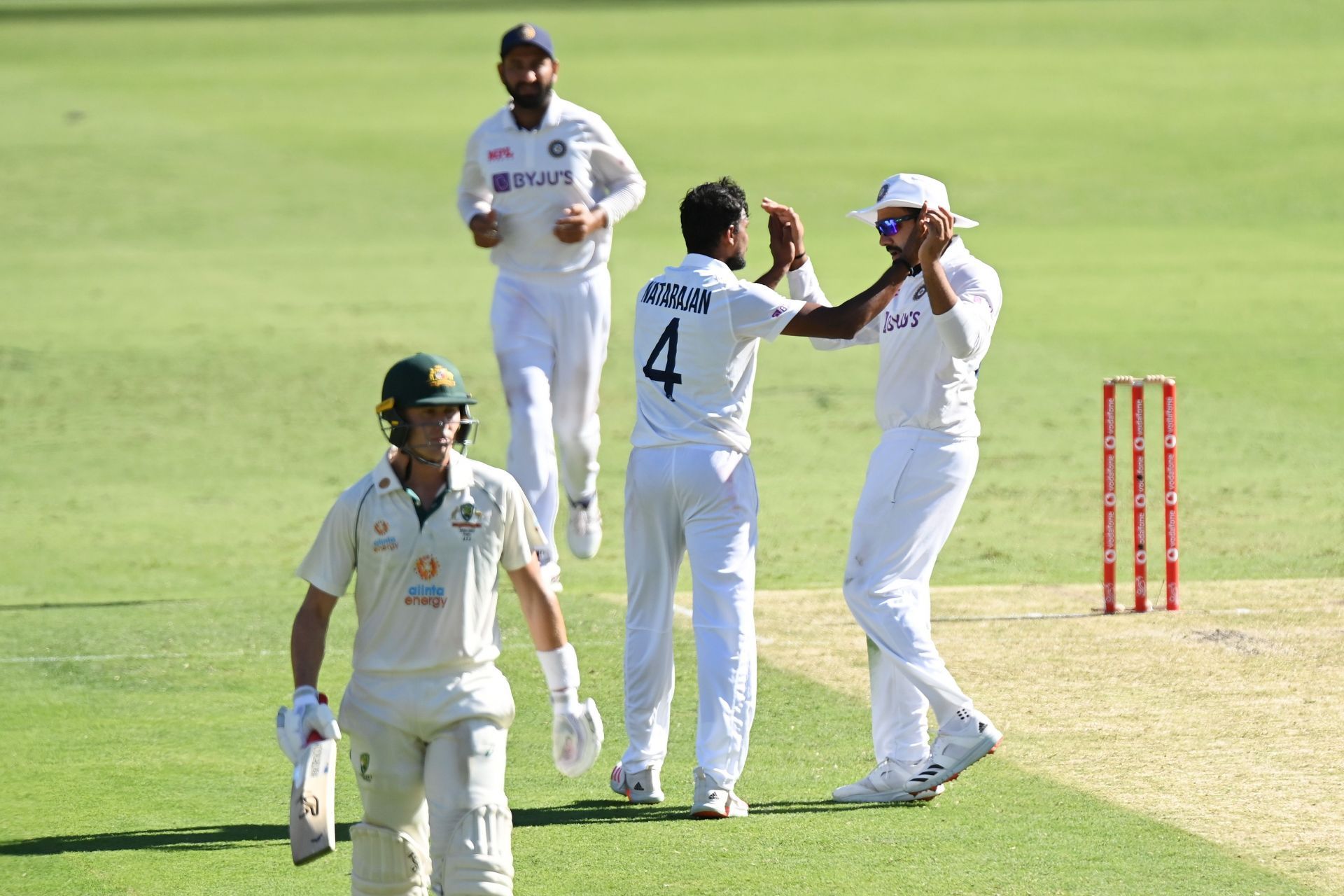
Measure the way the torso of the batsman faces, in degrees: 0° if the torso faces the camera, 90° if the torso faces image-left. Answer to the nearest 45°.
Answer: approximately 0°

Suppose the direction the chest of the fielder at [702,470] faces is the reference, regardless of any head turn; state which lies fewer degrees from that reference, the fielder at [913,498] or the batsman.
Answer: the fielder

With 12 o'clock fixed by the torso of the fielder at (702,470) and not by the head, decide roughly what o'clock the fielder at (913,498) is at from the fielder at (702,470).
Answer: the fielder at (913,498) is roughly at 1 o'clock from the fielder at (702,470).

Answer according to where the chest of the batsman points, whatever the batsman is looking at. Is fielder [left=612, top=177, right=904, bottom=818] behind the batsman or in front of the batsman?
behind

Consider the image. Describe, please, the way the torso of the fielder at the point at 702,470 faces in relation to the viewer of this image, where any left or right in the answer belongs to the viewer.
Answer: facing away from the viewer and to the right of the viewer

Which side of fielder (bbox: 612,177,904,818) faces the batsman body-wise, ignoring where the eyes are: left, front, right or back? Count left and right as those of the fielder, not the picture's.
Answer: back

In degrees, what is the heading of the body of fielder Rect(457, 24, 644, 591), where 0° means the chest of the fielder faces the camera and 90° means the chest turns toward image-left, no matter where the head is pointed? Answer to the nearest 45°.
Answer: approximately 0°

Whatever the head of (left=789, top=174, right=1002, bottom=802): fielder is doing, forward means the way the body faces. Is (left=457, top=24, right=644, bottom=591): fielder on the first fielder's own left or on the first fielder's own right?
on the first fielder's own right

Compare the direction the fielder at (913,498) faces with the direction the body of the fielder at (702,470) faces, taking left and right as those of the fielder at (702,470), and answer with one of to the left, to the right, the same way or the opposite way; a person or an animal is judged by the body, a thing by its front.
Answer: the opposite way
